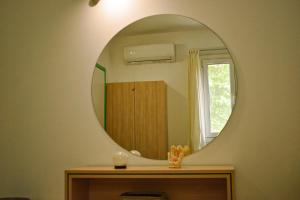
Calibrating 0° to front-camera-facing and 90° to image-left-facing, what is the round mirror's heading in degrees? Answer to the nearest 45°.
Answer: approximately 0°

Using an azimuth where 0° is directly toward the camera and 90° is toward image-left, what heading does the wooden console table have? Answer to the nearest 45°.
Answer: approximately 0°

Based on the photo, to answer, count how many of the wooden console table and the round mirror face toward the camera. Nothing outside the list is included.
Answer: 2
